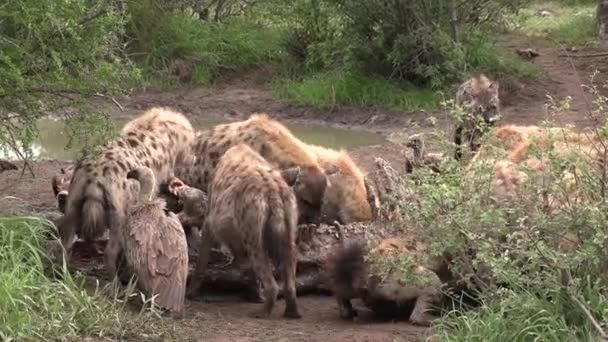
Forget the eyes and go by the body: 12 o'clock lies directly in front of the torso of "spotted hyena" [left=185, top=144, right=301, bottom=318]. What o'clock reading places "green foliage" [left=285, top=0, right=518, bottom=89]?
The green foliage is roughly at 2 o'clock from the spotted hyena.

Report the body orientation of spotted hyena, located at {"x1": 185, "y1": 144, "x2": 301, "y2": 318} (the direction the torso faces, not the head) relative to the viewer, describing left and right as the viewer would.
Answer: facing away from the viewer and to the left of the viewer

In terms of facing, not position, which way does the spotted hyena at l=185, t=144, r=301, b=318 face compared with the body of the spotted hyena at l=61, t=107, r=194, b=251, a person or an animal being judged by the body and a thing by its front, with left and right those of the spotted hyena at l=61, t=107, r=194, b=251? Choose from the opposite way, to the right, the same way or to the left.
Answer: to the left

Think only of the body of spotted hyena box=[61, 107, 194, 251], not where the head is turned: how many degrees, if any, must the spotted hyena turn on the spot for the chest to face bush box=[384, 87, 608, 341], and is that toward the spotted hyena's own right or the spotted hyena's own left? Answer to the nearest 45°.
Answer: approximately 90° to the spotted hyena's own right

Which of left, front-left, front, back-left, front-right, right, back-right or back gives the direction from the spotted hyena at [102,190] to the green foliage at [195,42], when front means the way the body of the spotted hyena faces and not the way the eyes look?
front-left

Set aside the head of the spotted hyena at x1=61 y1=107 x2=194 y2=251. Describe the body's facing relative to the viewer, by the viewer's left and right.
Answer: facing away from the viewer and to the right of the viewer
